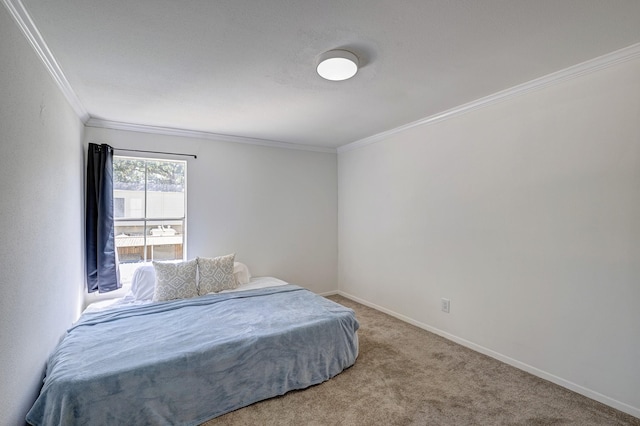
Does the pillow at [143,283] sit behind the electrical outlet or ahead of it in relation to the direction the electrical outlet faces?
ahead

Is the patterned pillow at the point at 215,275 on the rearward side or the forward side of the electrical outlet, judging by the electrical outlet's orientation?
on the forward side

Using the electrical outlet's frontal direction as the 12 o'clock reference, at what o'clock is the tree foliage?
The tree foliage is roughly at 1 o'clock from the electrical outlet.

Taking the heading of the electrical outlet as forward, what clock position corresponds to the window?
The window is roughly at 1 o'clock from the electrical outlet.

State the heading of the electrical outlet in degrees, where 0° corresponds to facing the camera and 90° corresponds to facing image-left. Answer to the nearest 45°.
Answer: approximately 45°

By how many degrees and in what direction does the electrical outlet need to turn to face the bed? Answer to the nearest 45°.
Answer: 0° — it already faces it

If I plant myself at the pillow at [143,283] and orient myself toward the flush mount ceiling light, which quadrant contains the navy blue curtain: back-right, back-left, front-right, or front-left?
back-right
